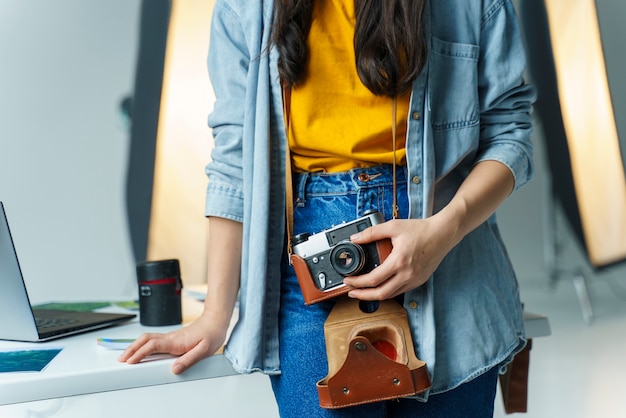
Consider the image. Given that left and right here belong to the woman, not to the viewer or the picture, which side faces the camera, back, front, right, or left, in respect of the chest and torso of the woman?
front

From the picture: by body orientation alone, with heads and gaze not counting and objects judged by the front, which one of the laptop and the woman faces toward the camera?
the woman

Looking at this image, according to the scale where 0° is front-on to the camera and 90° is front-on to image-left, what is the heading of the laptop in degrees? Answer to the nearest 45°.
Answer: approximately 225°

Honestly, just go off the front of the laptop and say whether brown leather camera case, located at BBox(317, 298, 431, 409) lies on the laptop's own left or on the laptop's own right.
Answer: on the laptop's own right

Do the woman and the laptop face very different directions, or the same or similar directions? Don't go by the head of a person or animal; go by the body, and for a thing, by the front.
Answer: very different directions

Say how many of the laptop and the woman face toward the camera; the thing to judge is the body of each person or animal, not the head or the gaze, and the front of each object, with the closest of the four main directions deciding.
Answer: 1

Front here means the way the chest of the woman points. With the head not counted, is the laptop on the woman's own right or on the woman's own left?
on the woman's own right
